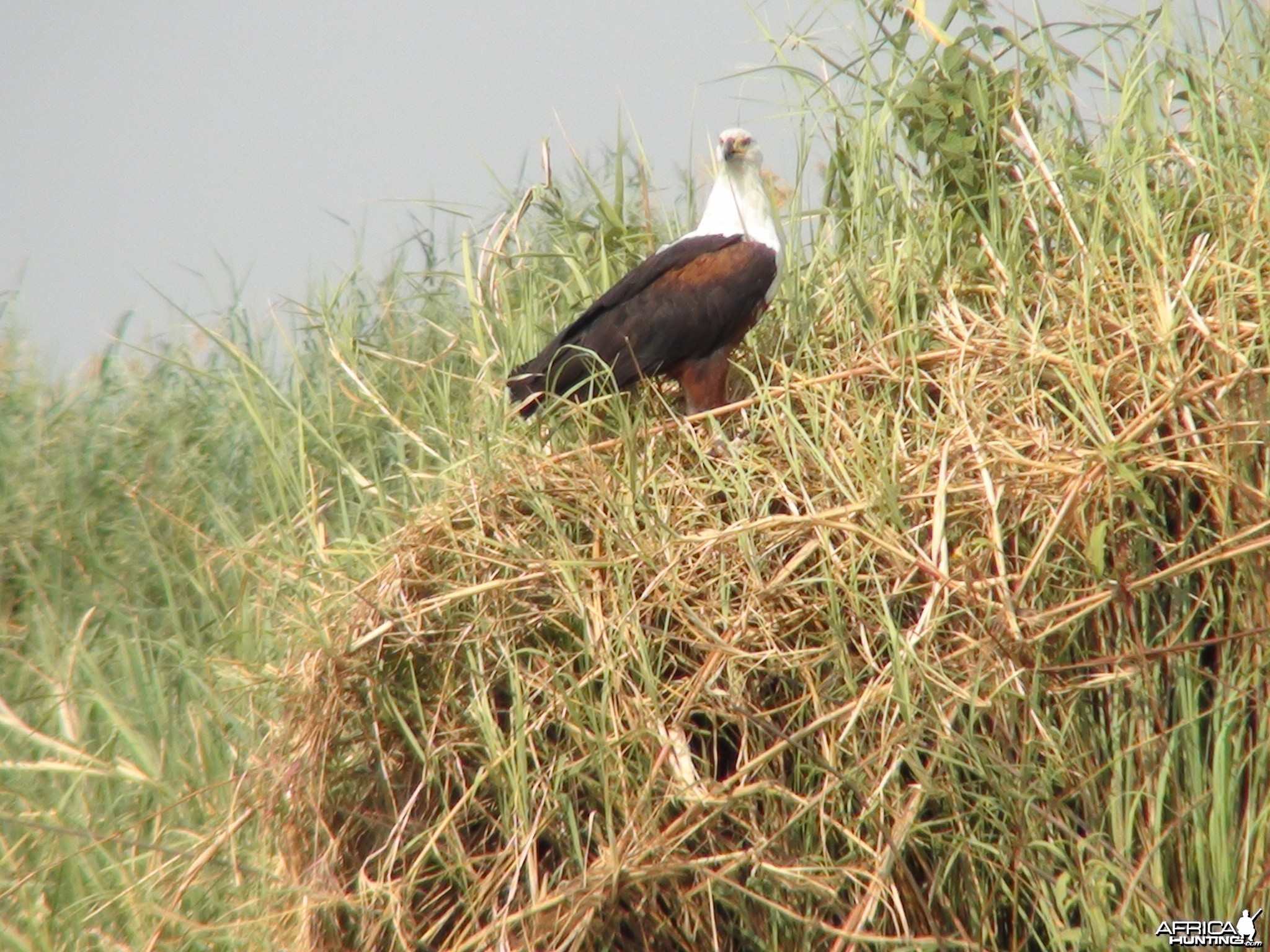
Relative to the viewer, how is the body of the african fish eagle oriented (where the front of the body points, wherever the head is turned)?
to the viewer's right
